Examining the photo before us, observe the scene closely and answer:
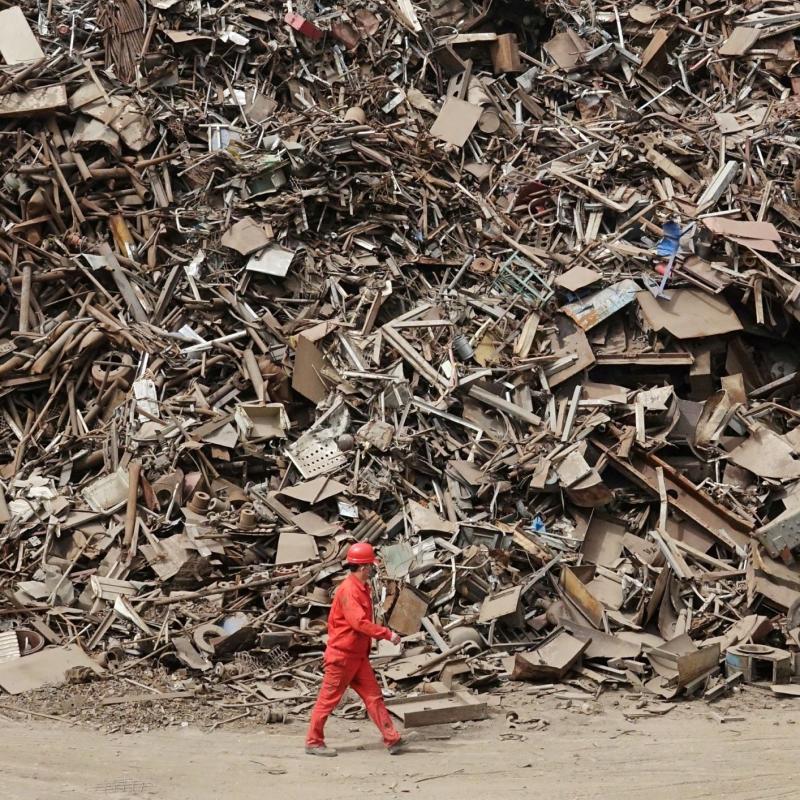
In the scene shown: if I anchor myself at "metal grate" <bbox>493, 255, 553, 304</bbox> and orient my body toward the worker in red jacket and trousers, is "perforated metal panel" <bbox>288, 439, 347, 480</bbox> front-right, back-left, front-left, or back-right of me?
front-right

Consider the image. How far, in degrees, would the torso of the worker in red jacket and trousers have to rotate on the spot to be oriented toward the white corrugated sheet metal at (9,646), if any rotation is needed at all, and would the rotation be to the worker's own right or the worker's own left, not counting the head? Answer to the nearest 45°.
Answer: approximately 135° to the worker's own left

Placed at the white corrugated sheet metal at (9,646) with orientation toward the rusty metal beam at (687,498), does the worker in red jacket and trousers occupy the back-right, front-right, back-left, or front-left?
front-right

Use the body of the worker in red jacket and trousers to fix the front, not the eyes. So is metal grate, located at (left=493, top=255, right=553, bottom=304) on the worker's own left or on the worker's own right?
on the worker's own left

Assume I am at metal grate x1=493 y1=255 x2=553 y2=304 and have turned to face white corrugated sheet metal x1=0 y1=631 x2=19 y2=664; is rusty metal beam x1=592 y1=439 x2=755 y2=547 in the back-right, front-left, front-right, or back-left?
front-left

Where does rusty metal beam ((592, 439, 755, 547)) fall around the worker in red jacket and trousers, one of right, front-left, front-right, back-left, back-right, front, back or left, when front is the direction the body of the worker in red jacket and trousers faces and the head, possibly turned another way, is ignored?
front-left

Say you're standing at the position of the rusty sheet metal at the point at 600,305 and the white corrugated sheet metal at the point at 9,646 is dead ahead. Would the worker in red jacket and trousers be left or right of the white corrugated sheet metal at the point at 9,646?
left

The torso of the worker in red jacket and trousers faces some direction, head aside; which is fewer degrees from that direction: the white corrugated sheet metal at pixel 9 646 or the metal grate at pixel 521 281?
the metal grate

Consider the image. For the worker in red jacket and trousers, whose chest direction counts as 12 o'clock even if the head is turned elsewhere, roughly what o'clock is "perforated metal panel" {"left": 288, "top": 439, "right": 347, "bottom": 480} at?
The perforated metal panel is roughly at 9 o'clock from the worker in red jacket and trousers.

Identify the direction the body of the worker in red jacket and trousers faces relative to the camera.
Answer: to the viewer's right
